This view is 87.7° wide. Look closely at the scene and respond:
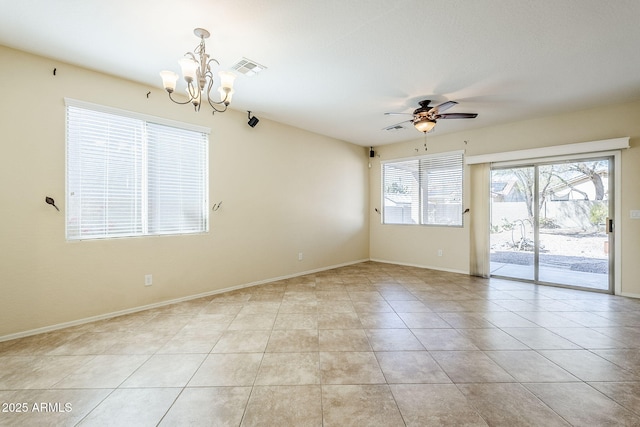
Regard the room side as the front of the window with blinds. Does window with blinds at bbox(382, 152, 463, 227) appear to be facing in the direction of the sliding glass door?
no

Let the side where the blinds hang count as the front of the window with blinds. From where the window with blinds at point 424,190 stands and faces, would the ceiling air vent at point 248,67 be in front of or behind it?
in front

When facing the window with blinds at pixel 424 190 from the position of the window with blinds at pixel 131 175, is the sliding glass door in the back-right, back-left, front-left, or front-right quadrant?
front-right

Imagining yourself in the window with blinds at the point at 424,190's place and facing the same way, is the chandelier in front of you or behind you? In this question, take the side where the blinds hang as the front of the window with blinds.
in front

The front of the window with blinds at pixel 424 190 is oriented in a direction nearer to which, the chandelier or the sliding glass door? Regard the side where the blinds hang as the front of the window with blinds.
the chandelier

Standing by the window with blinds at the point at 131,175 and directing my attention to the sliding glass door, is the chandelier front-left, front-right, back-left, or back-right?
front-right

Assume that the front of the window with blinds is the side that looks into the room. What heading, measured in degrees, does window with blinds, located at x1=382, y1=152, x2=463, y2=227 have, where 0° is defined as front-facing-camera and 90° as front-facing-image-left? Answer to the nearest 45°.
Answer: approximately 45°

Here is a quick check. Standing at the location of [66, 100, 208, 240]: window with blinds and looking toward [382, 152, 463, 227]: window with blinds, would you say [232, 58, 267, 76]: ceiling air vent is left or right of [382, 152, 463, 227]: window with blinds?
right

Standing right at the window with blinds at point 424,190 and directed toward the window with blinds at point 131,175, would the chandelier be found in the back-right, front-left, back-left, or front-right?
front-left

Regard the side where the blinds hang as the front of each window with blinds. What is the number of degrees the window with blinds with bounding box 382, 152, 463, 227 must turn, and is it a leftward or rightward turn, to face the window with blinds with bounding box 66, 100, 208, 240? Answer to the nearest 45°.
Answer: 0° — it already faces it

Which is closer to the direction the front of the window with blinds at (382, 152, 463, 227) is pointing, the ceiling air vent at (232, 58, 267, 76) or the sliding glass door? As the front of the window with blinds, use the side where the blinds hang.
the ceiling air vent

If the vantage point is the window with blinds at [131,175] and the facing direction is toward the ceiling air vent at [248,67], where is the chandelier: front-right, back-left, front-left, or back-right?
front-right

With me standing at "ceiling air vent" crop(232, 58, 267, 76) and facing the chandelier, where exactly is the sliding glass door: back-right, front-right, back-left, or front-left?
back-left

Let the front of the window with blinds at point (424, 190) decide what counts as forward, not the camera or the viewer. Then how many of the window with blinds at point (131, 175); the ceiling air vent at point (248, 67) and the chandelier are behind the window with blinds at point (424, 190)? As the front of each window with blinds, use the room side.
0

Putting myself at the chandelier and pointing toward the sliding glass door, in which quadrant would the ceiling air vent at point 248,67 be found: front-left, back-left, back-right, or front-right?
front-left
